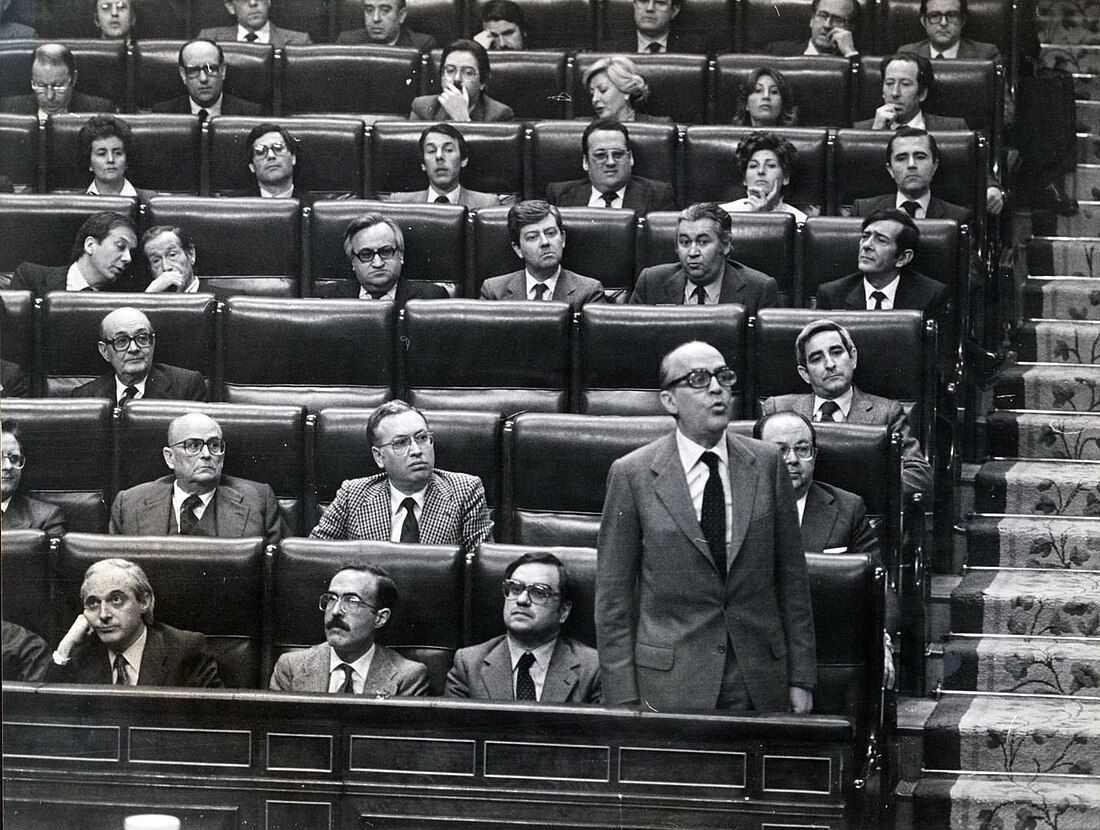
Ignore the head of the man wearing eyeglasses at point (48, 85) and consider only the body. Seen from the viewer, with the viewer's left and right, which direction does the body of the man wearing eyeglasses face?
facing the viewer

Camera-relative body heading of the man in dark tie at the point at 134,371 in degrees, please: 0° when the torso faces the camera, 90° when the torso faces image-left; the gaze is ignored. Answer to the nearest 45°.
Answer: approximately 0°

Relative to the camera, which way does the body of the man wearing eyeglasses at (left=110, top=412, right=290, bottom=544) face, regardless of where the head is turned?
toward the camera

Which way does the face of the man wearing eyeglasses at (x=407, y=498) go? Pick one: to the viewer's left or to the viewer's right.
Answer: to the viewer's right

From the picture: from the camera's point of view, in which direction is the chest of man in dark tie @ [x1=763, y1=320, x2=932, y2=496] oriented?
toward the camera

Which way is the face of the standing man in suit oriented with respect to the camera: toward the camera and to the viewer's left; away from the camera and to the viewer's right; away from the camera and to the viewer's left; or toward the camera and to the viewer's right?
toward the camera and to the viewer's right
